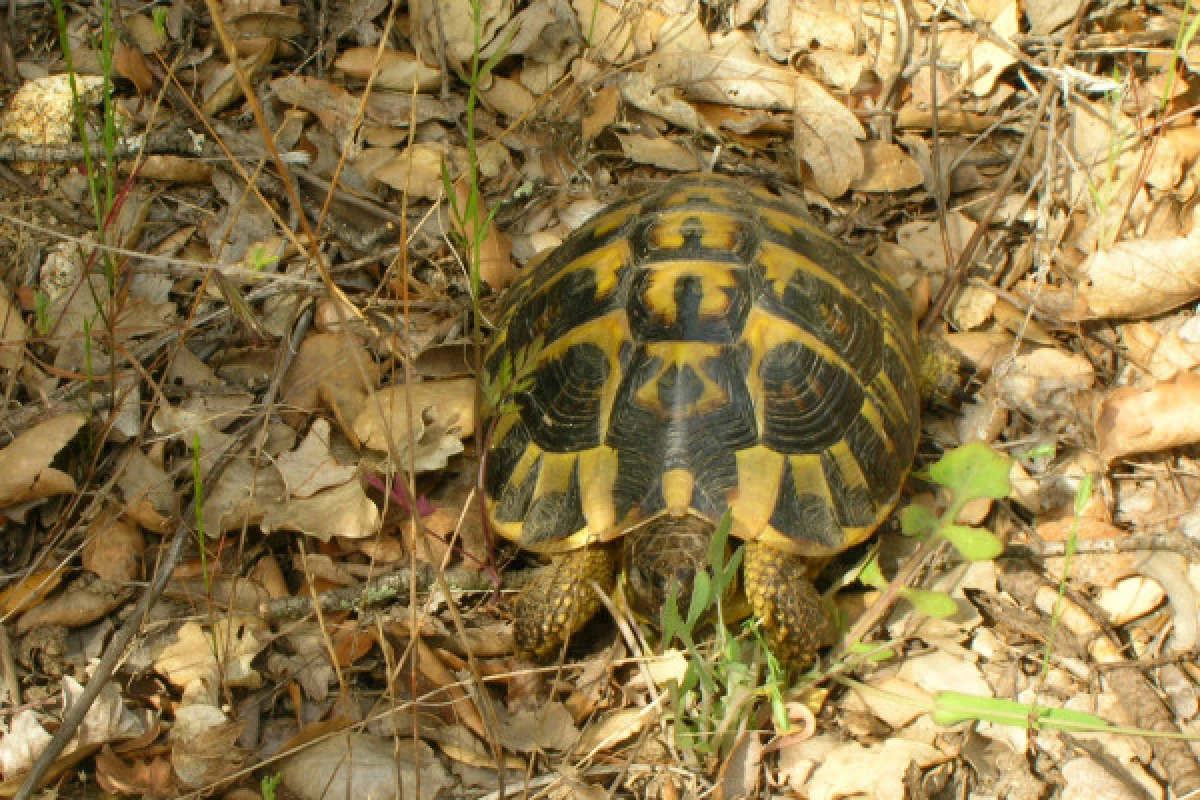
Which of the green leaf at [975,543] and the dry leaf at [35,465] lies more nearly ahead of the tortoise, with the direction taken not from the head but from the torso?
the green leaf

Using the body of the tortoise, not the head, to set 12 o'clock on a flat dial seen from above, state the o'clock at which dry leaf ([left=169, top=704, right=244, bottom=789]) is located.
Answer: The dry leaf is roughly at 2 o'clock from the tortoise.

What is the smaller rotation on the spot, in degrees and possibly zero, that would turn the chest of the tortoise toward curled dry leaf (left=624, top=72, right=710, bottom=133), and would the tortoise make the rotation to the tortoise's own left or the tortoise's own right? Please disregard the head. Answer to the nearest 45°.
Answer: approximately 180°

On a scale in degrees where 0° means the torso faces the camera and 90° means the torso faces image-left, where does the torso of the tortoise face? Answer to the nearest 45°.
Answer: approximately 0°

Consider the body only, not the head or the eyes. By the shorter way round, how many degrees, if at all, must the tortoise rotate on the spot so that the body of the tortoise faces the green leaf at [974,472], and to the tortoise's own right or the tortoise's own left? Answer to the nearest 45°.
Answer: approximately 45° to the tortoise's own left

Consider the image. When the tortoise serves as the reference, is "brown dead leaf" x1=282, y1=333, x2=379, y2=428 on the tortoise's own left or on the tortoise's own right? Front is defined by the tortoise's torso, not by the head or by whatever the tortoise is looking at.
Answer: on the tortoise's own right

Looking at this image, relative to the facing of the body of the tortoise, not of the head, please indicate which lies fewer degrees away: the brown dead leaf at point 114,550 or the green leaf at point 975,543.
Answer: the green leaf

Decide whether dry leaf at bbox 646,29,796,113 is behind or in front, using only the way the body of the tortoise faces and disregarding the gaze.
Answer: behind

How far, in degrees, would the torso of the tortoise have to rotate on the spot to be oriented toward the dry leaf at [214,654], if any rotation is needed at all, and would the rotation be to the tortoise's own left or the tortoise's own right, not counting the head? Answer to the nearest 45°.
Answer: approximately 90° to the tortoise's own right

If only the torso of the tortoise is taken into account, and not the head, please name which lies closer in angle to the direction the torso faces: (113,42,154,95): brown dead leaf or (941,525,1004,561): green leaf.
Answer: the green leaf

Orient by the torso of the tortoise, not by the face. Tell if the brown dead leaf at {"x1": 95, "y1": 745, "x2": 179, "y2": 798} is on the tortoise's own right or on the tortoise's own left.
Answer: on the tortoise's own right
